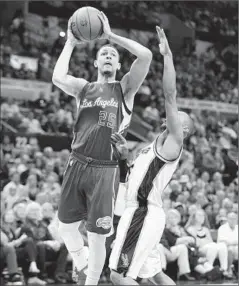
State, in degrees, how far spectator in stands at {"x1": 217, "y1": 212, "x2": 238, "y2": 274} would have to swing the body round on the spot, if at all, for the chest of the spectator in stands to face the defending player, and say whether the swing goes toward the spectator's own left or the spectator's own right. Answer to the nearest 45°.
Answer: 0° — they already face them

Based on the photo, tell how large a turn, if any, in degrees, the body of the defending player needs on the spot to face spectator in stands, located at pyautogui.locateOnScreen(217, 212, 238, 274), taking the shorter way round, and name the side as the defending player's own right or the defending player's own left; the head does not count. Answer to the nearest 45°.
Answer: approximately 90° to the defending player's own right

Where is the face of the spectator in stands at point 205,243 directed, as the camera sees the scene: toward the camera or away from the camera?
toward the camera

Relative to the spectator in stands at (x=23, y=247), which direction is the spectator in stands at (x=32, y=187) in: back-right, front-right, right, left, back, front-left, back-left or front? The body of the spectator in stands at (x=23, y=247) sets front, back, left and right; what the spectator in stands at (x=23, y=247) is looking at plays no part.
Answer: back-left

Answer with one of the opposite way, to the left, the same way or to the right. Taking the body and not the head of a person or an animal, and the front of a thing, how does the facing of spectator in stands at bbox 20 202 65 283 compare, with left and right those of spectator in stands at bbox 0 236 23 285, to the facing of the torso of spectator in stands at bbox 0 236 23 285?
the same way

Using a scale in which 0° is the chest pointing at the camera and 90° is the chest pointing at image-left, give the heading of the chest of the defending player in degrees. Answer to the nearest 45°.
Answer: approximately 90°

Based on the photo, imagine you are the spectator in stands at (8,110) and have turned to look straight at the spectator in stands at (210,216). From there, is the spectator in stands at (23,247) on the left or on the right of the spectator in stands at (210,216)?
right

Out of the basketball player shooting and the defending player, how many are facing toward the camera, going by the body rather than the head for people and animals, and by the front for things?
1

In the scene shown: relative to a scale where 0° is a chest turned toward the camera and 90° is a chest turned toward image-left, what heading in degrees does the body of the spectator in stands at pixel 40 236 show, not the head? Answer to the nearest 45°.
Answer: approximately 315°

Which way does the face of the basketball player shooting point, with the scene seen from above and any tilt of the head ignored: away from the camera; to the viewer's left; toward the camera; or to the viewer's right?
toward the camera

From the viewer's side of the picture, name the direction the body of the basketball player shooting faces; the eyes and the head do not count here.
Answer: toward the camera

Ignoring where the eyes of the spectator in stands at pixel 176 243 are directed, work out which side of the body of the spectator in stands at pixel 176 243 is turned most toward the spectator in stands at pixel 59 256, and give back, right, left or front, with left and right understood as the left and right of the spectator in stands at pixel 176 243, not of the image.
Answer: right

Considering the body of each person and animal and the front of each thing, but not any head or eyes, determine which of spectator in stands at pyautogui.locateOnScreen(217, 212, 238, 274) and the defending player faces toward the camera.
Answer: the spectator in stands
